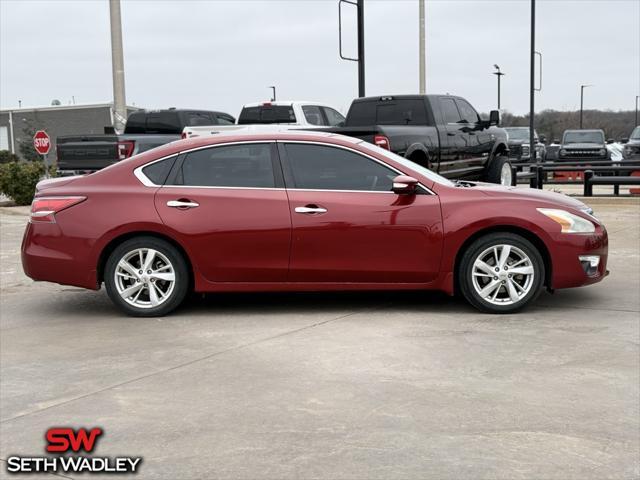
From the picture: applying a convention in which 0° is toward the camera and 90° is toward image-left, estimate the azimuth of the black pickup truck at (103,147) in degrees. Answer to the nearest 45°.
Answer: approximately 225°

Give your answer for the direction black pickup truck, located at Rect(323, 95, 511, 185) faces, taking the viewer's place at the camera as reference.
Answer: facing away from the viewer and to the right of the viewer

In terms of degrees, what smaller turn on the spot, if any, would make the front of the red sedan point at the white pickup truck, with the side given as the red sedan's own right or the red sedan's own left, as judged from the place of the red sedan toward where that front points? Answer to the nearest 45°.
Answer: approximately 90° to the red sedan's own left

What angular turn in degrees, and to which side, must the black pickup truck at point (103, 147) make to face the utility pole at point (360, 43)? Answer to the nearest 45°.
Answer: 0° — it already faces it

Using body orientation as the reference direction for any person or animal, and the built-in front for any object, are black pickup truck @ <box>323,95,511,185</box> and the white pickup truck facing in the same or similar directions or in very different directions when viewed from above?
same or similar directions

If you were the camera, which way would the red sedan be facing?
facing to the right of the viewer

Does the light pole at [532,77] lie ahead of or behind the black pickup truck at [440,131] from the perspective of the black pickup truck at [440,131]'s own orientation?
ahead

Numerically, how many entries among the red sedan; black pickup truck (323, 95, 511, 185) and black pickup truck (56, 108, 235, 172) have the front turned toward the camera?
0

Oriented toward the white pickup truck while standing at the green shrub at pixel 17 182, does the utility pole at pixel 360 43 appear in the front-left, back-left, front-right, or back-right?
front-left

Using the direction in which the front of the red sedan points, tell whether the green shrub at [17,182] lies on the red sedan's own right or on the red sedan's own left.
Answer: on the red sedan's own left

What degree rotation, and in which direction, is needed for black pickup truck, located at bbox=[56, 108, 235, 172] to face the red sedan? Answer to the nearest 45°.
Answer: approximately 135° to its right

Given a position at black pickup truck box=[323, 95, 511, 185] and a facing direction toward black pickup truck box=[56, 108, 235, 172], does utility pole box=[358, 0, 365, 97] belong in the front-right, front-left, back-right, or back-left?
front-right

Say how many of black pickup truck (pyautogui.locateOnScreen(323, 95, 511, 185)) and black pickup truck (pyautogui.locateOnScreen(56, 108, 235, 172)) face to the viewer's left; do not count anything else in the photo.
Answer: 0

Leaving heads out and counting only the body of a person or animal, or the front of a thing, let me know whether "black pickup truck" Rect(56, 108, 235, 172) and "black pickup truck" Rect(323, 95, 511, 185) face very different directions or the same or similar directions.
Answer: same or similar directions

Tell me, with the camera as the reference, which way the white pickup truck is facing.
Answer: facing away from the viewer and to the right of the viewer

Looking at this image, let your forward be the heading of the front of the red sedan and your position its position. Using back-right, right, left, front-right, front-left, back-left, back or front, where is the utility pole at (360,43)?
left

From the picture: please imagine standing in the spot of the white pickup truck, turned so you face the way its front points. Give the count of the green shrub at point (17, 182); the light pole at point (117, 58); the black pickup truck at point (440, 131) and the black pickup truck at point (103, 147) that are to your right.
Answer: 1
